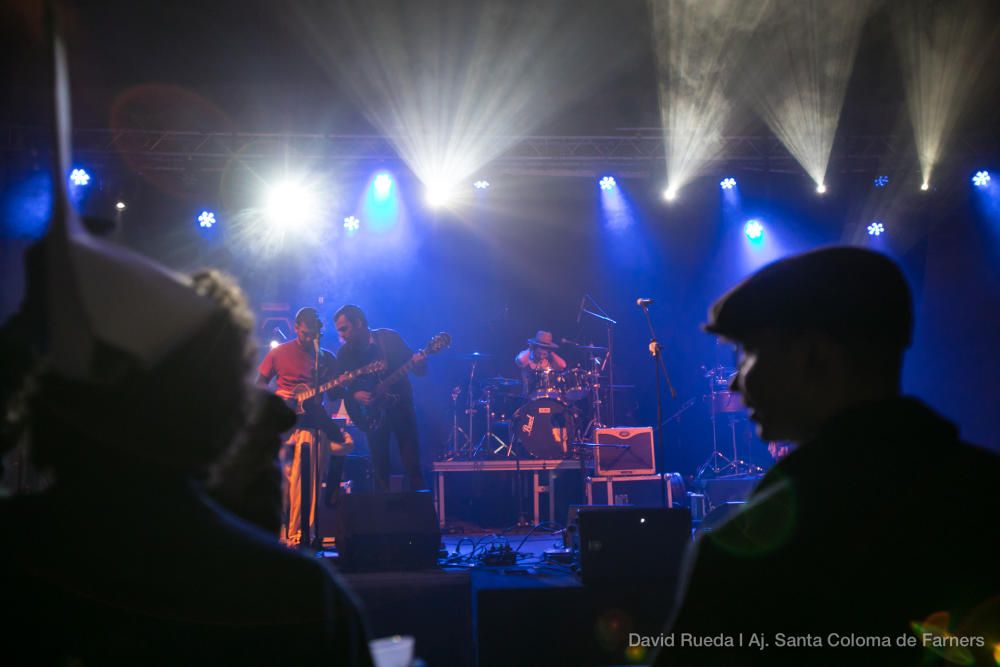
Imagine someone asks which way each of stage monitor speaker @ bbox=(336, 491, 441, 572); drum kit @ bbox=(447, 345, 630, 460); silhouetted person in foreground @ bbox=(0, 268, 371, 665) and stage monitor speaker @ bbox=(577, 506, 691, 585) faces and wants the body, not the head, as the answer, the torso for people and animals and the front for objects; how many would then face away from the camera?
3

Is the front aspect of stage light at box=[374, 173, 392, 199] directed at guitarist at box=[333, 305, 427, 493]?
yes

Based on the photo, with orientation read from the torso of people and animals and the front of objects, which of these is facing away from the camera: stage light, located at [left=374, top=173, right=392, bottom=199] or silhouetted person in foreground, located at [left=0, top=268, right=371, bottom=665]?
the silhouetted person in foreground

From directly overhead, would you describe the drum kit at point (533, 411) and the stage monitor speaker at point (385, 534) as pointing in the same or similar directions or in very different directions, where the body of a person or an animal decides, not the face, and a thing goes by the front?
very different directions

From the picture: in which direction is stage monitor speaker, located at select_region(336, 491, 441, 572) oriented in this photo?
away from the camera

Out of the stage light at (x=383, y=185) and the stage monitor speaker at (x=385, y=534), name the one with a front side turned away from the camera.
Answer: the stage monitor speaker

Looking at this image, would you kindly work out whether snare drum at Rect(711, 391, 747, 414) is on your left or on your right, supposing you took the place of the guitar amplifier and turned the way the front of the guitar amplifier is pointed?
on your left

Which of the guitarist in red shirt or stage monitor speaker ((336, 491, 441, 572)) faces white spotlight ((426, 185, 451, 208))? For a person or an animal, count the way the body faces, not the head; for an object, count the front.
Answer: the stage monitor speaker

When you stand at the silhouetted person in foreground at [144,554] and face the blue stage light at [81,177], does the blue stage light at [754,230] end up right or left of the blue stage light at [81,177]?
right

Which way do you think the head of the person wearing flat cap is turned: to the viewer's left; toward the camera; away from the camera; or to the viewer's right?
to the viewer's left

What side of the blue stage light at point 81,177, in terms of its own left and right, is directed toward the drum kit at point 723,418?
left

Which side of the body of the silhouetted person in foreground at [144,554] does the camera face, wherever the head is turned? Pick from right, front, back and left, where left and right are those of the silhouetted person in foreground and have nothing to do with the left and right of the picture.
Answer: back

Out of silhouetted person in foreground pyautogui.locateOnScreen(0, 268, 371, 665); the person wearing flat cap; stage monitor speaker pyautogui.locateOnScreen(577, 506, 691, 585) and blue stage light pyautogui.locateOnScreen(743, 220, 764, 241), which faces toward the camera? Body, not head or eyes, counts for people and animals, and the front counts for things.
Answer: the blue stage light
